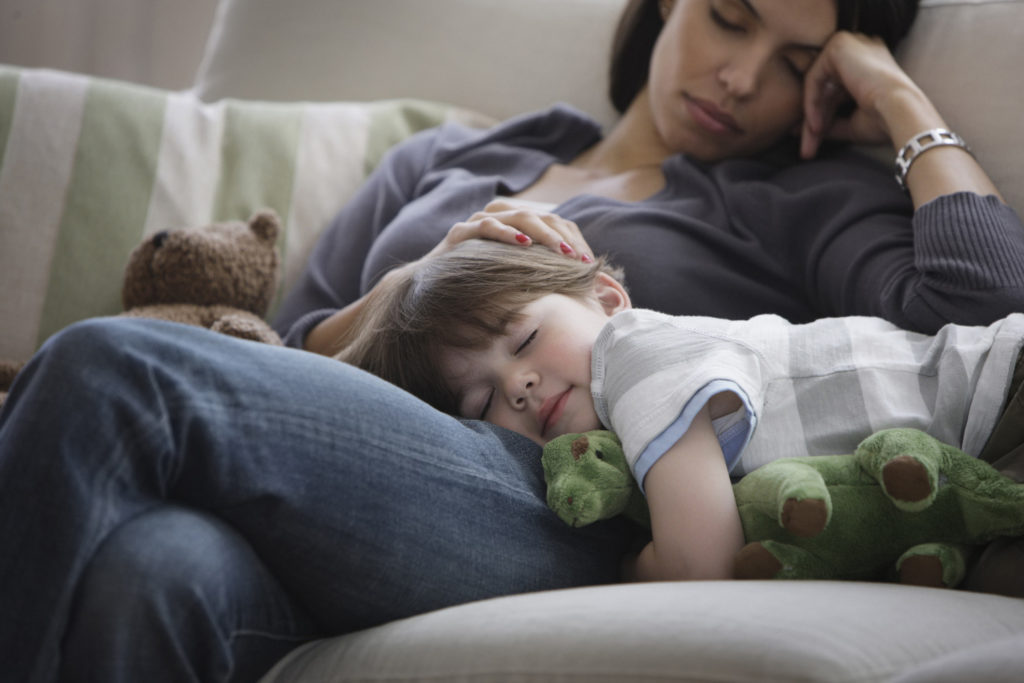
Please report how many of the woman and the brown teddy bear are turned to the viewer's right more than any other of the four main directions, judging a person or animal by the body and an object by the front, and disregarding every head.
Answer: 0

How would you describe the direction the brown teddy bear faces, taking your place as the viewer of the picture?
facing the viewer and to the left of the viewer

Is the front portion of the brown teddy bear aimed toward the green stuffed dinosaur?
no

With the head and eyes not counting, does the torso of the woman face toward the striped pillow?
no

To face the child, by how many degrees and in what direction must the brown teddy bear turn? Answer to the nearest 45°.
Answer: approximately 90° to its left

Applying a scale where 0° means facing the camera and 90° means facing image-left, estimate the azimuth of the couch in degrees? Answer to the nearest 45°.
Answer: approximately 0°
